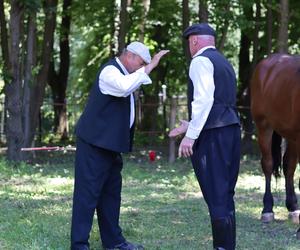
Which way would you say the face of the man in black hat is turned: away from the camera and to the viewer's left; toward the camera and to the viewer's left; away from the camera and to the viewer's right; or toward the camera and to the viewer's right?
away from the camera and to the viewer's left

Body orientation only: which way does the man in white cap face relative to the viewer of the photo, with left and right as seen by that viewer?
facing to the right of the viewer

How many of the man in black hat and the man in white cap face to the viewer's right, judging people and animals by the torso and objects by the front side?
1

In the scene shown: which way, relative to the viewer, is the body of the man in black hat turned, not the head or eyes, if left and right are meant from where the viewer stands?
facing away from the viewer and to the left of the viewer

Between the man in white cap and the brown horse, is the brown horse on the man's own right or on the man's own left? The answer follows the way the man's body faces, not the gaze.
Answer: on the man's own left
